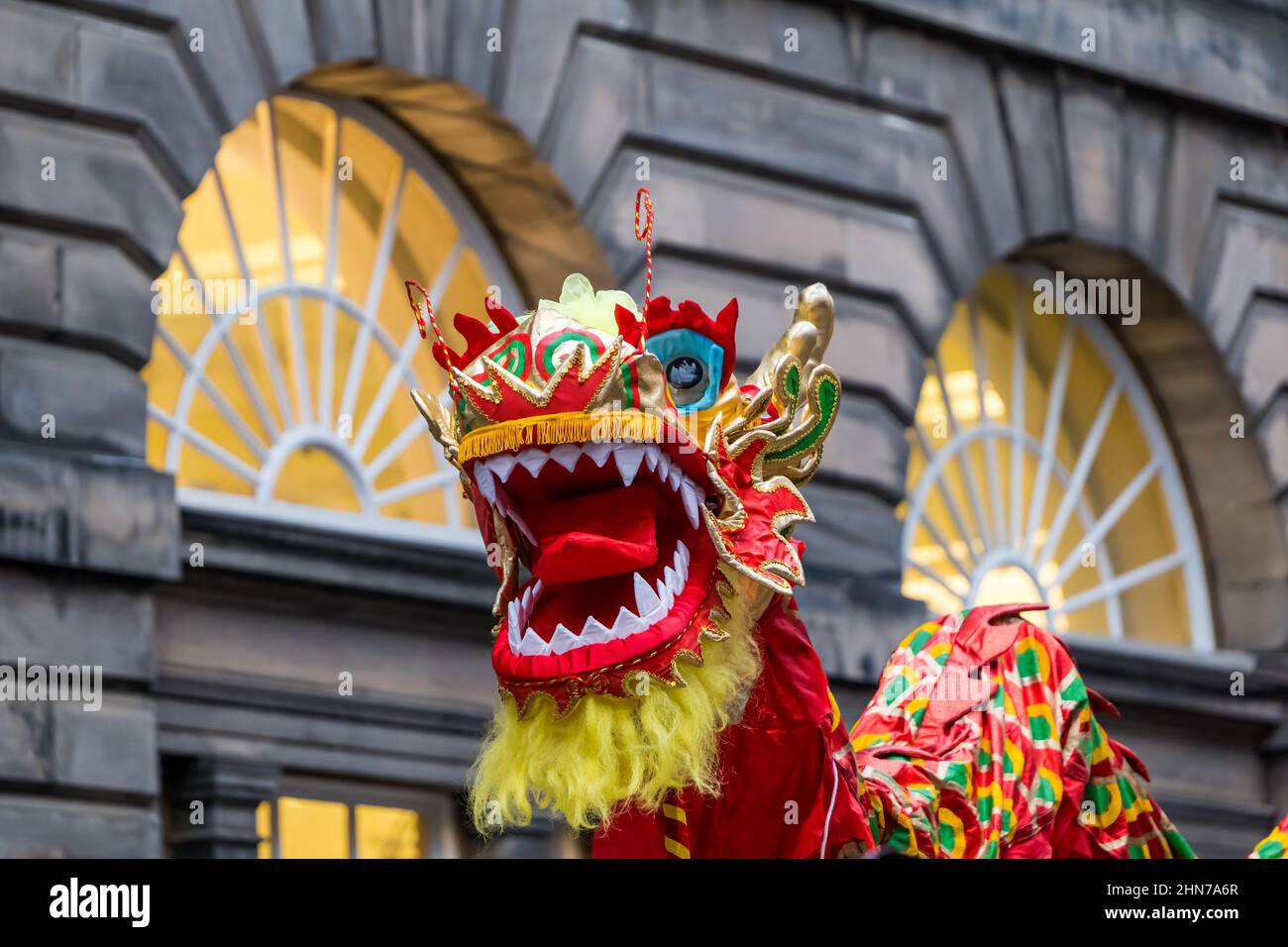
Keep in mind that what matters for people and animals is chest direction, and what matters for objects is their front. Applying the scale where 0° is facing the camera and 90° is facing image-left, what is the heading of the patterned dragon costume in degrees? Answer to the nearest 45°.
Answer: approximately 45°
